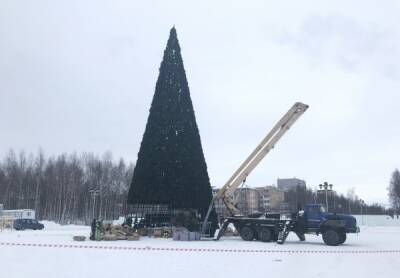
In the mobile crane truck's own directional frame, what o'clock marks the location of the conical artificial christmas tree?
The conical artificial christmas tree is roughly at 6 o'clock from the mobile crane truck.

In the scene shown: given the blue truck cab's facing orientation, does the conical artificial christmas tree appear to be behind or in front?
behind

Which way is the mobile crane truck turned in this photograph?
to the viewer's right

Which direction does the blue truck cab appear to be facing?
to the viewer's right
